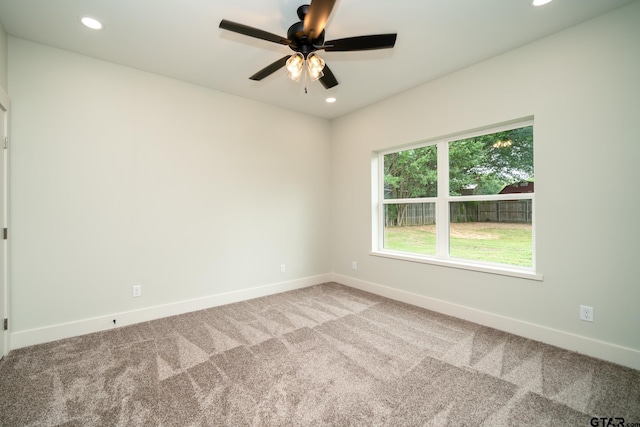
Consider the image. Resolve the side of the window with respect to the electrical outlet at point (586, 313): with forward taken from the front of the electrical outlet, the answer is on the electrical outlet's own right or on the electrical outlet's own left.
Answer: on the electrical outlet's own right

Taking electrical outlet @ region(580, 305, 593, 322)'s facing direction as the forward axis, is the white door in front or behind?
in front

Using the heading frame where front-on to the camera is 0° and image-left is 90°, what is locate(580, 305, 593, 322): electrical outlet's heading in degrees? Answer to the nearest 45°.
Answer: approximately 45°

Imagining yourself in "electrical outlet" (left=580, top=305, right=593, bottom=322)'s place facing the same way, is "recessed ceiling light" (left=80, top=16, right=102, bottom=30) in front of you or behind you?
in front

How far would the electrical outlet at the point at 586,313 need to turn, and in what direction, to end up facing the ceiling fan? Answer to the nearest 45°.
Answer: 0° — it already faces it
